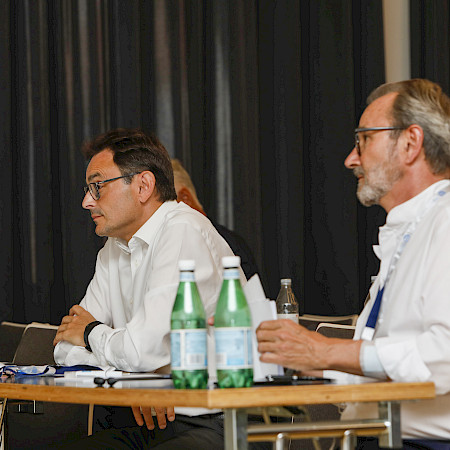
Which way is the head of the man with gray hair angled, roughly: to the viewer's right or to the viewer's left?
to the viewer's left

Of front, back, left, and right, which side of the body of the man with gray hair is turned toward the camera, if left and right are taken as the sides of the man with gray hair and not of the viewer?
left

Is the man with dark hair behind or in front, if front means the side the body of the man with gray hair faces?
in front

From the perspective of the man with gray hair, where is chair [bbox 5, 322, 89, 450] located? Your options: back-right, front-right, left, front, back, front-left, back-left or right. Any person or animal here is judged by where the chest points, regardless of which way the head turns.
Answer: front-right

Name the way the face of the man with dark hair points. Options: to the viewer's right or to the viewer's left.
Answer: to the viewer's left
